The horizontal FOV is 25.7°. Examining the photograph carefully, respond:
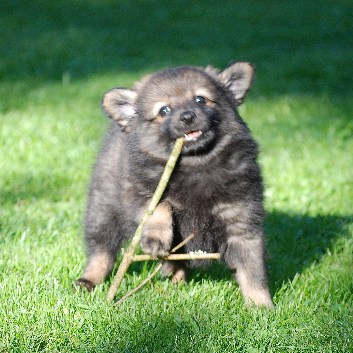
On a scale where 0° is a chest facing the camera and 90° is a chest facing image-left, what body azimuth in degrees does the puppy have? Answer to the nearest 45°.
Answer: approximately 0°
